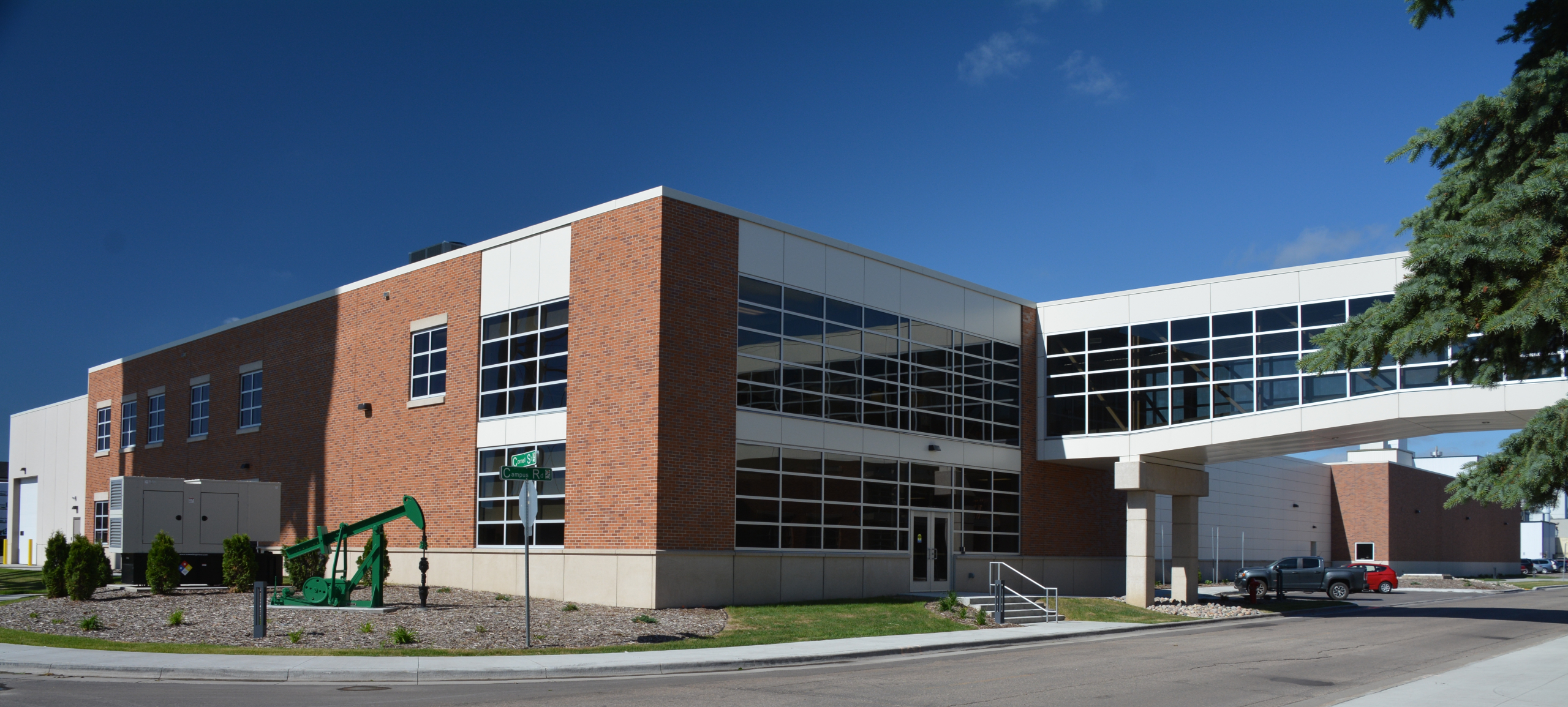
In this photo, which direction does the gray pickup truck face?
to the viewer's left

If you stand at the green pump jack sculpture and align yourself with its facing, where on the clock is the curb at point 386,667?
The curb is roughly at 3 o'clock from the green pump jack sculpture.

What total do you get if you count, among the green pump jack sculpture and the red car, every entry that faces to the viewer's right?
1

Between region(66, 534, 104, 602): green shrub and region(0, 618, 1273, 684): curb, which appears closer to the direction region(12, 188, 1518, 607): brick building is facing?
the curb

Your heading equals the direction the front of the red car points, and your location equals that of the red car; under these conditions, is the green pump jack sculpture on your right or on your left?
on your left

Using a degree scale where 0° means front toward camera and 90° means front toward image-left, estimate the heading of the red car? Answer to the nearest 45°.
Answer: approximately 90°

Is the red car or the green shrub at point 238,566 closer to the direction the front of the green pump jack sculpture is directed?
the red car

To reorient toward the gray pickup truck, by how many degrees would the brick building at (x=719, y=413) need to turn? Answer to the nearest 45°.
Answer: approximately 90° to its left

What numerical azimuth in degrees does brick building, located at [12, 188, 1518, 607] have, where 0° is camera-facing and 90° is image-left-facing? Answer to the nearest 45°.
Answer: approximately 315°
